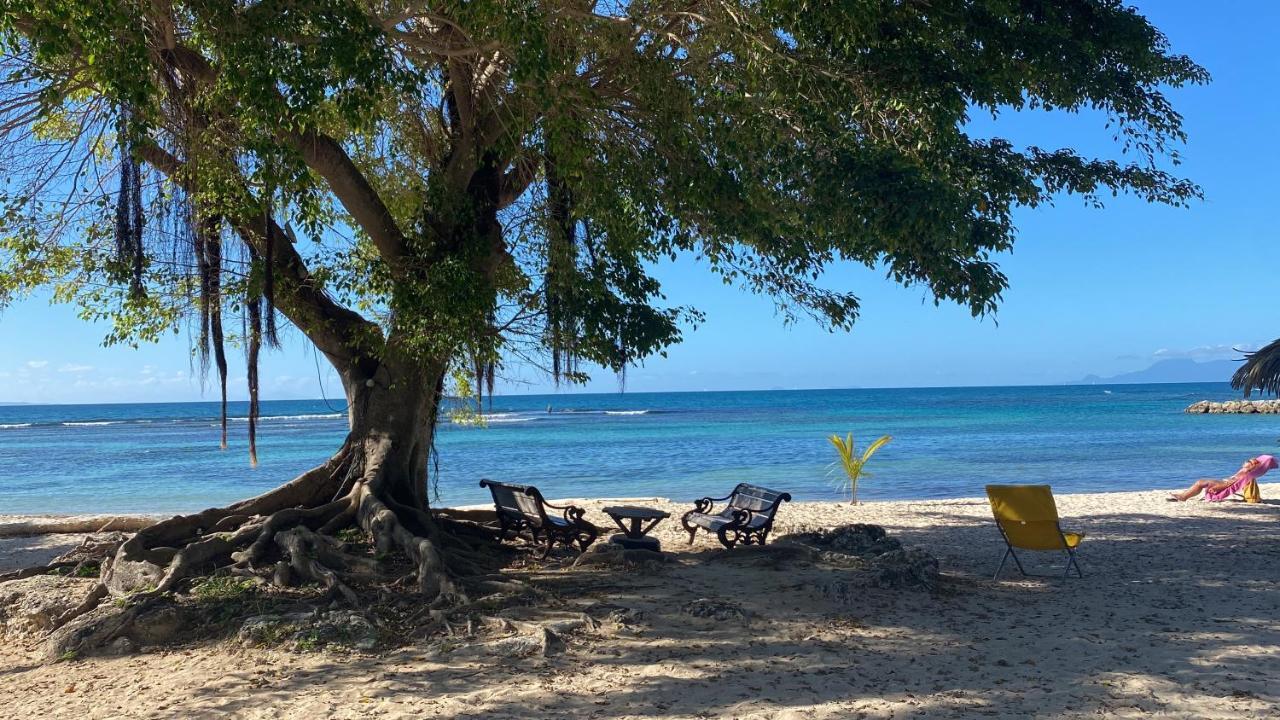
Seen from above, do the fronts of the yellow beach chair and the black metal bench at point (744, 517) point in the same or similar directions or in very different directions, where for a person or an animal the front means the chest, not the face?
very different directions

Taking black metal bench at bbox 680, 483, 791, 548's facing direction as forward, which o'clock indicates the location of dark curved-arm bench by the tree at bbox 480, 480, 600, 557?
The dark curved-arm bench by the tree is roughly at 1 o'clock from the black metal bench.

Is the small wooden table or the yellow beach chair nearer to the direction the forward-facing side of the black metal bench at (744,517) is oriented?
the small wooden table

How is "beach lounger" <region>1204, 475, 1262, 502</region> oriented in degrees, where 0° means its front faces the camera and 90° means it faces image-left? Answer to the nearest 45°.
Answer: approximately 90°

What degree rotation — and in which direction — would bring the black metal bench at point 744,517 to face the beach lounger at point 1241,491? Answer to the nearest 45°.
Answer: approximately 180°

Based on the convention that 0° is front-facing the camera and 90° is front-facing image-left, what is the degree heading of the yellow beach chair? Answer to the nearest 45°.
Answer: approximately 225°
